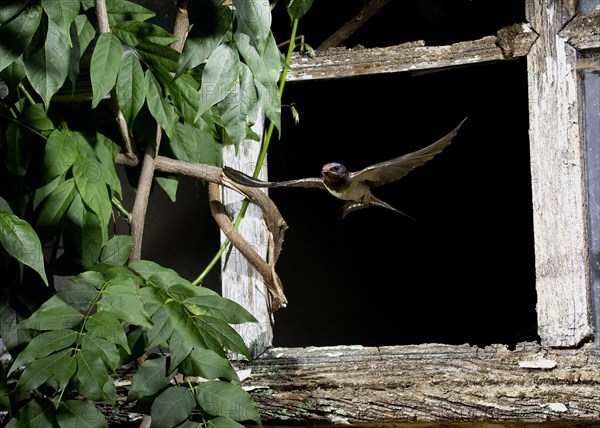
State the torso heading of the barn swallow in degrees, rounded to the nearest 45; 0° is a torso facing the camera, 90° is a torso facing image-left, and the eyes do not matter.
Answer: approximately 45°
